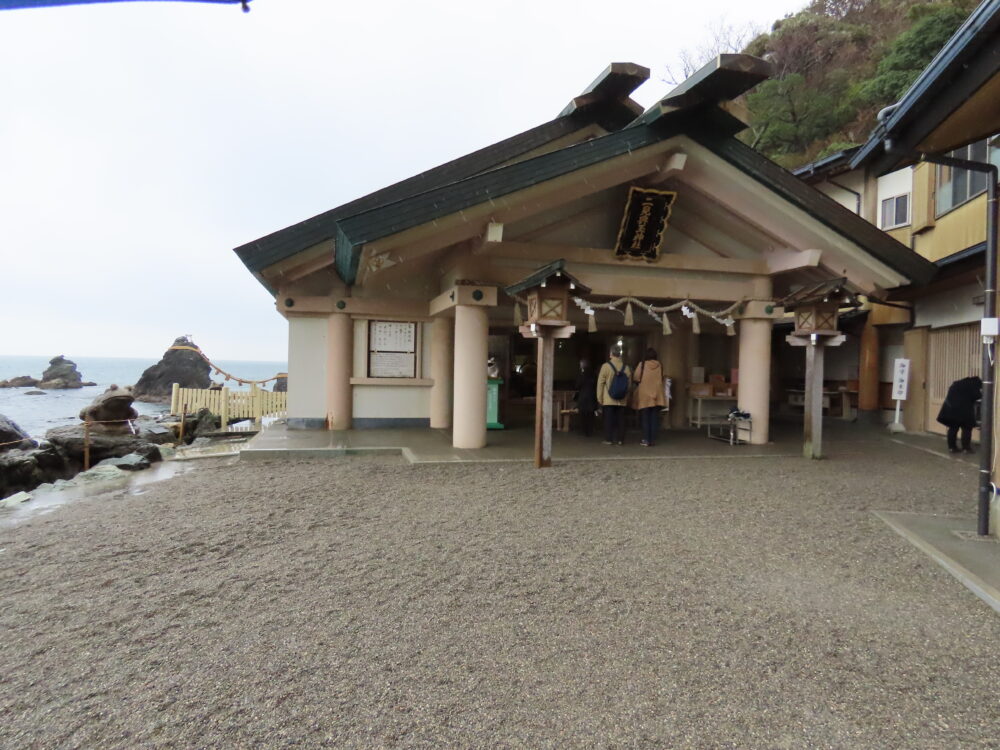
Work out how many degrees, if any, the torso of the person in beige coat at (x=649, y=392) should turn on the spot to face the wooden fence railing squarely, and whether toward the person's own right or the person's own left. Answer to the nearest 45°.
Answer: approximately 90° to the person's own left

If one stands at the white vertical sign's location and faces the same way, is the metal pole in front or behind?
in front

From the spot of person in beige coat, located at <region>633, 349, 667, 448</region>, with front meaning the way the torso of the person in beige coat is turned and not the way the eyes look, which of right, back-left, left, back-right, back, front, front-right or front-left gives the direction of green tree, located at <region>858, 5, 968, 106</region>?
front-right

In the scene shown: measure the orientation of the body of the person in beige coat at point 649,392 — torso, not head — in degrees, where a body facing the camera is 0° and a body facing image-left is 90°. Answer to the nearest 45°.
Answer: approximately 180°

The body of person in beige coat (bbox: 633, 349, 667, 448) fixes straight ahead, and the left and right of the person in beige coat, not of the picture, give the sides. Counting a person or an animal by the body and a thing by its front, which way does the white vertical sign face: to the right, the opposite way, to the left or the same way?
the opposite way

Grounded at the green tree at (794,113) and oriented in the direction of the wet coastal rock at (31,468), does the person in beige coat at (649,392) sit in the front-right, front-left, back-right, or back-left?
front-left

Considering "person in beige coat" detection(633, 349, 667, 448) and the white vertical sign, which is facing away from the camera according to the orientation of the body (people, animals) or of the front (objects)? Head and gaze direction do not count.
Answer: the person in beige coat

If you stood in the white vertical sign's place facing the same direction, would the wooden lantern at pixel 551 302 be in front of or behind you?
in front

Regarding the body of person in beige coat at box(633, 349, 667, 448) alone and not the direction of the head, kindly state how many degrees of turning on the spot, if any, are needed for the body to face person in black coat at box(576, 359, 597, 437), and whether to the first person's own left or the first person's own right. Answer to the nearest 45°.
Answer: approximately 45° to the first person's own left

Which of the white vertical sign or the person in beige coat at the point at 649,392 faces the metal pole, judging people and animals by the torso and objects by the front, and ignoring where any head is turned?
the white vertical sign

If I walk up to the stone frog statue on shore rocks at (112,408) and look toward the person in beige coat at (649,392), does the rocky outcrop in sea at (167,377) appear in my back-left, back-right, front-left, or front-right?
back-left

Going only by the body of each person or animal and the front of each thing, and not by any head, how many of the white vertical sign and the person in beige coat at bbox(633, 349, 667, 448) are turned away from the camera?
1

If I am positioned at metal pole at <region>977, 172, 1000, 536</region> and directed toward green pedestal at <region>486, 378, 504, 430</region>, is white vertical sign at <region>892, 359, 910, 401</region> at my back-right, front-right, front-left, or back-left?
front-right

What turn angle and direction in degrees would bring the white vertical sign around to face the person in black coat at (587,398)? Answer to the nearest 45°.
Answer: approximately 45° to its right

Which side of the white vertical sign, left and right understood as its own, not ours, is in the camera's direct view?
front

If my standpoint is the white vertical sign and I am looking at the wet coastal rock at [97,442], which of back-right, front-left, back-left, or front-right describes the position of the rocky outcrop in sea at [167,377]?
front-right

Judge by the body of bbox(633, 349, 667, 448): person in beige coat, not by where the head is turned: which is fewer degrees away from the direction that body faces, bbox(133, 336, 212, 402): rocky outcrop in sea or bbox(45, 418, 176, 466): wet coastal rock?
the rocky outcrop in sea
